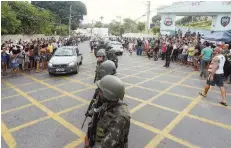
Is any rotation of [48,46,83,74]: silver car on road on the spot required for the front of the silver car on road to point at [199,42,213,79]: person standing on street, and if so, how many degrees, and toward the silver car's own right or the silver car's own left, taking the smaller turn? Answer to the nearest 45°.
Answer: approximately 90° to the silver car's own left

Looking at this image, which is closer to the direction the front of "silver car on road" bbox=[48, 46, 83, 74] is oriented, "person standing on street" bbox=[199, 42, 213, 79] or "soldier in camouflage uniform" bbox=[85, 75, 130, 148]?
the soldier in camouflage uniform

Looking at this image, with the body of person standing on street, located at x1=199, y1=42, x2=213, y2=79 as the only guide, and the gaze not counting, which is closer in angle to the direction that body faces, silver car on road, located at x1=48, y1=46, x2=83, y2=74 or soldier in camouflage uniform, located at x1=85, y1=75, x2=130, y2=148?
the silver car on road

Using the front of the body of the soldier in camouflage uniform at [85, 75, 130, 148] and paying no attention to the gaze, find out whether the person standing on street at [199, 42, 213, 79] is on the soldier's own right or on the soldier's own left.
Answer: on the soldier's own right

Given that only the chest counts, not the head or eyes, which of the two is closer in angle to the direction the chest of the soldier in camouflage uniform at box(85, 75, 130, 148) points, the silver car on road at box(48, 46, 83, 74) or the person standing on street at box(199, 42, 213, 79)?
the silver car on road

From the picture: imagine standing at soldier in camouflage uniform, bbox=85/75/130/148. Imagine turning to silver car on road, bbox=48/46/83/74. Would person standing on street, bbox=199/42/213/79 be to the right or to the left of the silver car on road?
right

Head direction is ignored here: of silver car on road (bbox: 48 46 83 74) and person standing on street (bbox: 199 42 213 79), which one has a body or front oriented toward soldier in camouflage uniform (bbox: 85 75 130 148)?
the silver car on road

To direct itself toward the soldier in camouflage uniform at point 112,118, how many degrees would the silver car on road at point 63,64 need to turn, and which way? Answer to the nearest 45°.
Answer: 0° — it already faces them
